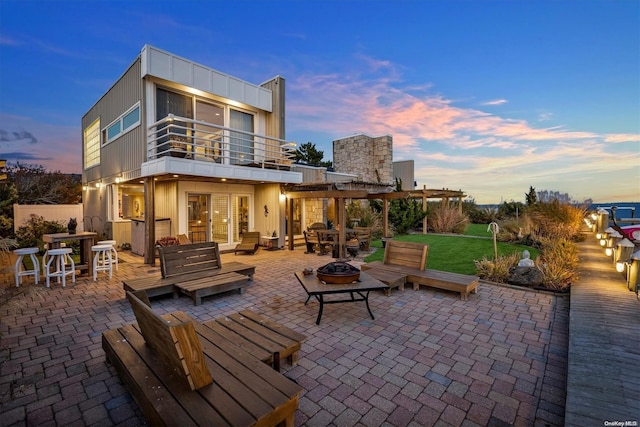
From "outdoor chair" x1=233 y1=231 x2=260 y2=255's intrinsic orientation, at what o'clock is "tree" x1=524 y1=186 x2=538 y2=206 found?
The tree is roughly at 7 o'clock from the outdoor chair.

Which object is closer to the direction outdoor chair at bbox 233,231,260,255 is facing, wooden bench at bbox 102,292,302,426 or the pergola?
the wooden bench

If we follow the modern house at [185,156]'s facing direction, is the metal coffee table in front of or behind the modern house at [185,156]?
in front

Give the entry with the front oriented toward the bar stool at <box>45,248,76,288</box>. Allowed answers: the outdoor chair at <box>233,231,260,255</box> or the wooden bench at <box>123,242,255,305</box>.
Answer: the outdoor chair

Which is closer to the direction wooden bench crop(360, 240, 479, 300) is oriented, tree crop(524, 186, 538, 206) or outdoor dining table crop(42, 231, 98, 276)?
the outdoor dining table

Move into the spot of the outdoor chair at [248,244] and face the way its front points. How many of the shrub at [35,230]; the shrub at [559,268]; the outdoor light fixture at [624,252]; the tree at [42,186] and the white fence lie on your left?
2

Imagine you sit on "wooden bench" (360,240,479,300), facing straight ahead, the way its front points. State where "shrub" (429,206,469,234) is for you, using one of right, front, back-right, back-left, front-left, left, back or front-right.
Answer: back-right

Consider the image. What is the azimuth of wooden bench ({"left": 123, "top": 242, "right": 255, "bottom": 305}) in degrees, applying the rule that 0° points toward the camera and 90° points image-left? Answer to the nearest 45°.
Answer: approximately 315°

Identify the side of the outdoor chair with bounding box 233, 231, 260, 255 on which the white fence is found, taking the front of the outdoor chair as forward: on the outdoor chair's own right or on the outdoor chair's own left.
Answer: on the outdoor chair's own right

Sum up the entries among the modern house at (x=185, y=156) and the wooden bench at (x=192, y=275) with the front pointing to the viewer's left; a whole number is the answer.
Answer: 0

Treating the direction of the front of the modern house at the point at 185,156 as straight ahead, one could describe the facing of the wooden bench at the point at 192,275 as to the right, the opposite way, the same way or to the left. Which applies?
the same way

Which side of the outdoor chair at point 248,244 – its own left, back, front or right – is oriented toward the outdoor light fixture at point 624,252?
left

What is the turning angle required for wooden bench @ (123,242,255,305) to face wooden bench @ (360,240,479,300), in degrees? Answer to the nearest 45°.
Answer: approximately 45° to its left

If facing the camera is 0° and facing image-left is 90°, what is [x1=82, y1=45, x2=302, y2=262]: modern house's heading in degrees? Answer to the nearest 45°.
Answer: approximately 315°
